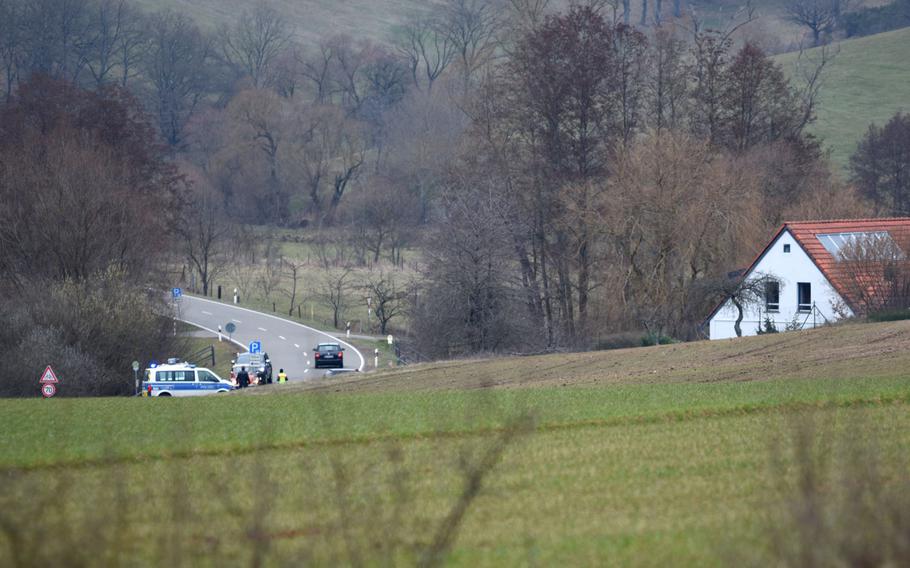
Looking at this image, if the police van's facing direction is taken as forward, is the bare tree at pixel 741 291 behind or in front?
in front

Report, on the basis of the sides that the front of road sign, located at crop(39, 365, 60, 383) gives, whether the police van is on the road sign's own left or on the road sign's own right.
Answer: on the road sign's own left

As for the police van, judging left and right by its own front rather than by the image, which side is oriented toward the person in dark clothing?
front

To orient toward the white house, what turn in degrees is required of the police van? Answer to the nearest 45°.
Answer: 0° — it already faces it

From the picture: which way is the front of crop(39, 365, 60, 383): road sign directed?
toward the camera

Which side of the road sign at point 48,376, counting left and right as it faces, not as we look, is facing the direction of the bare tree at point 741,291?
left

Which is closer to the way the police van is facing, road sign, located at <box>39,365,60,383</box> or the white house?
the white house

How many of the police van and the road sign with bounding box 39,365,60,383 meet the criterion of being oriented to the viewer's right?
1

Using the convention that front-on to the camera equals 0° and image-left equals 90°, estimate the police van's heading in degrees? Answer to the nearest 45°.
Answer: approximately 270°

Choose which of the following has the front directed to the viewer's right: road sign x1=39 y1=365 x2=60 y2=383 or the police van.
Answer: the police van

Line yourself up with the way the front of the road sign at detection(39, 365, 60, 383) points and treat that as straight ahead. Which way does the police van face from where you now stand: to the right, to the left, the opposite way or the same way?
to the left

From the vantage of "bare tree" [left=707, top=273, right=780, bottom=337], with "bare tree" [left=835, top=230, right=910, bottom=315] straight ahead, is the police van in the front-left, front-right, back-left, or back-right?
back-right
